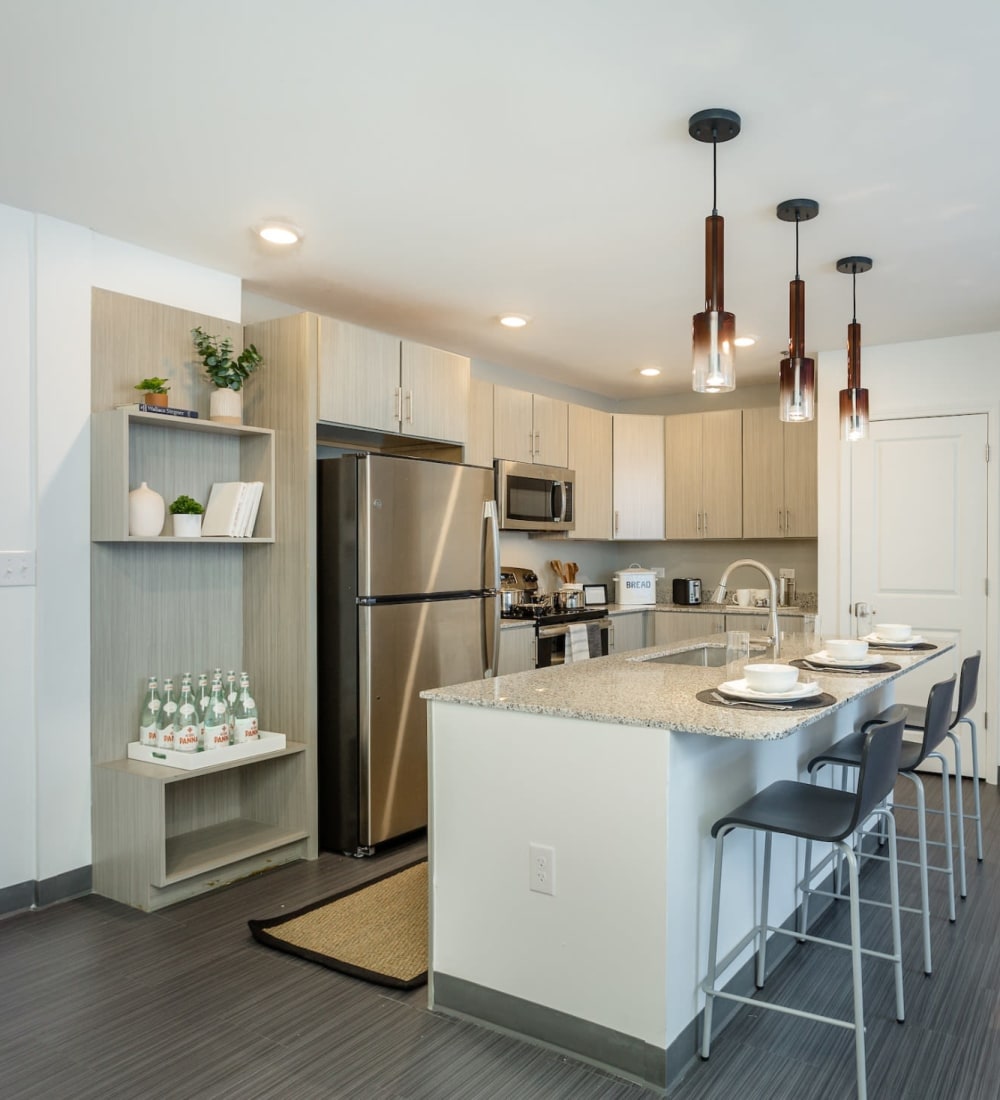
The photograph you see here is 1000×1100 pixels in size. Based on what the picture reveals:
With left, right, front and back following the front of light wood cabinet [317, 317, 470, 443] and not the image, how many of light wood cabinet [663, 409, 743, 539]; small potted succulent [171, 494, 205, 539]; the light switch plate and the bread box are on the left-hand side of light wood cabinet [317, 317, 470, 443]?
2

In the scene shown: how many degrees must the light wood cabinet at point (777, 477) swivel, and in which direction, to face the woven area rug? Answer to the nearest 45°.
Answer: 0° — it already faces it

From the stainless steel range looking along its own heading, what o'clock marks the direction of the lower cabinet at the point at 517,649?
The lower cabinet is roughly at 2 o'clock from the stainless steel range.

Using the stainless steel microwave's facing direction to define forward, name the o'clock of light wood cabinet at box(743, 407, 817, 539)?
The light wood cabinet is roughly at 10 o'clock from the stainless steel microwave.

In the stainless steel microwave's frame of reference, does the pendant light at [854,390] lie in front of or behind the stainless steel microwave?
in front

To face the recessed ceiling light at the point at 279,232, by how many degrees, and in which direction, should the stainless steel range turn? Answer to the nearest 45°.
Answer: approximately 90° to its right

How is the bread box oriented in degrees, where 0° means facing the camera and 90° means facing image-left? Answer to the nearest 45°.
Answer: approximately 0°

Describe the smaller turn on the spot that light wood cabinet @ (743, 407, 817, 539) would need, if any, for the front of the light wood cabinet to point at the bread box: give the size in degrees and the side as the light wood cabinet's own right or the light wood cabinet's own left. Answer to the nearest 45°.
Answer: approximately 90° to the light wood cabinet's own right

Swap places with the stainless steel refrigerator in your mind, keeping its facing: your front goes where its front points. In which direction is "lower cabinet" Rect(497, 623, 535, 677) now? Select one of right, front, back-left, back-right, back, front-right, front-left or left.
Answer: left

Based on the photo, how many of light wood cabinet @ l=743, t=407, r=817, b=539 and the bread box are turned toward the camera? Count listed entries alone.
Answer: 2

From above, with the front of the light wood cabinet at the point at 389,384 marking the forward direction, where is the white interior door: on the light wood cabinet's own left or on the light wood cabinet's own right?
on the light wood cabinet's own left

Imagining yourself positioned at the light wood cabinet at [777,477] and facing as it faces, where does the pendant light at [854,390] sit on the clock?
The pendant light is roughly at 12 o'clock from the light wood cabinet.

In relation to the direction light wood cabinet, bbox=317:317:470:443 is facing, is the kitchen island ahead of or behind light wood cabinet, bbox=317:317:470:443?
ahead

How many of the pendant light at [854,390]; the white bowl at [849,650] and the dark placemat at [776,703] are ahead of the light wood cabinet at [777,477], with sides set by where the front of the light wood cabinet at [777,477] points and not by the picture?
3
